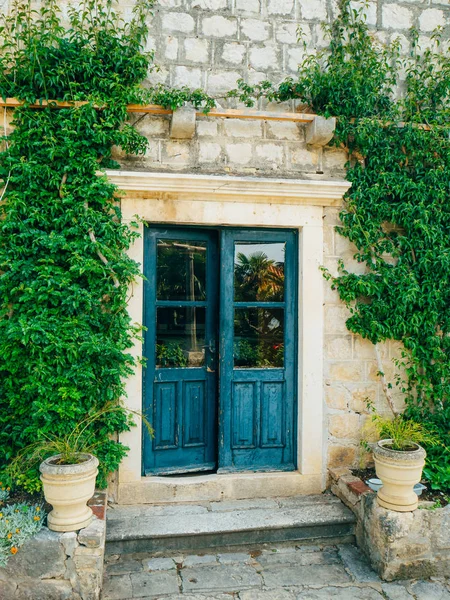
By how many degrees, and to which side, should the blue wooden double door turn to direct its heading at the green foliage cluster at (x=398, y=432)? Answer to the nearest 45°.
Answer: approximately 90° to its left

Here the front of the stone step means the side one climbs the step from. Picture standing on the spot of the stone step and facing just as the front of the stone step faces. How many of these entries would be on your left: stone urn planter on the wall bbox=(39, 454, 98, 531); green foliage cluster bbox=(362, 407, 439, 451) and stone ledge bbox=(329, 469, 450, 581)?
2

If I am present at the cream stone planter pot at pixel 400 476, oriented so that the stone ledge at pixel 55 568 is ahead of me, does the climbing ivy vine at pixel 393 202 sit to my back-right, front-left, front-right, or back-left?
back-right

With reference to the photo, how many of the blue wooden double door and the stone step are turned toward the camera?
2

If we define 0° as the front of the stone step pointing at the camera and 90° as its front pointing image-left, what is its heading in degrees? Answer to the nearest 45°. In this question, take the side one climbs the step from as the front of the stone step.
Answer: approximately 0°

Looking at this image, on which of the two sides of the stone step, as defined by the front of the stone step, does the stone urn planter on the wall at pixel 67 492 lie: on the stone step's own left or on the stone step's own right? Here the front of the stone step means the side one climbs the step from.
on the stone step's own right

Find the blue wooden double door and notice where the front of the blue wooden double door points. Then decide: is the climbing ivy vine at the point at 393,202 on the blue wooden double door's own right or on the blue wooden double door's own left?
on the blue wooden double door's own left

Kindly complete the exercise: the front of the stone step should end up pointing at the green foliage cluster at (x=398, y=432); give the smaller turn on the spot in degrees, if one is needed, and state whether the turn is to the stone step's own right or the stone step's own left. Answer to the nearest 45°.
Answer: approximately 90° to the stone step's own left
